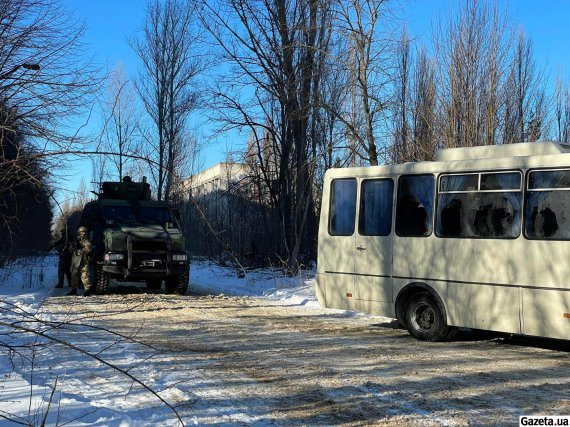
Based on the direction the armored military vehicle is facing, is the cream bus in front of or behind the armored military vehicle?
in front

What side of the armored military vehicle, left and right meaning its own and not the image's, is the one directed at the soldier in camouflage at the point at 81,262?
right

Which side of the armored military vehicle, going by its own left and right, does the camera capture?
front

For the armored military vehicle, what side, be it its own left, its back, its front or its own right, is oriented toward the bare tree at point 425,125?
left

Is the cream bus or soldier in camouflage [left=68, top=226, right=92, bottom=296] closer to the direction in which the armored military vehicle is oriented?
the cream bus

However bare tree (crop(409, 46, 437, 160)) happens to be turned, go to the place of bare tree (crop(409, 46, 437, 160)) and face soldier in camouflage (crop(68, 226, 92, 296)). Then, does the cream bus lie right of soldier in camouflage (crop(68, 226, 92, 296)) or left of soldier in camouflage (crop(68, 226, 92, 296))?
left

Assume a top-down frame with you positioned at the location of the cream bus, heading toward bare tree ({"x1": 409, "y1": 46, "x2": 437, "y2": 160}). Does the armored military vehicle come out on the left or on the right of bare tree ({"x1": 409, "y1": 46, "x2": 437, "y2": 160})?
left

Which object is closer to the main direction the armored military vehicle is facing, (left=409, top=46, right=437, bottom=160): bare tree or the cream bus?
the cream bus

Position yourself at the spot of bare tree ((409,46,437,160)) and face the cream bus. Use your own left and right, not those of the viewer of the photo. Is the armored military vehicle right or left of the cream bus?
right
